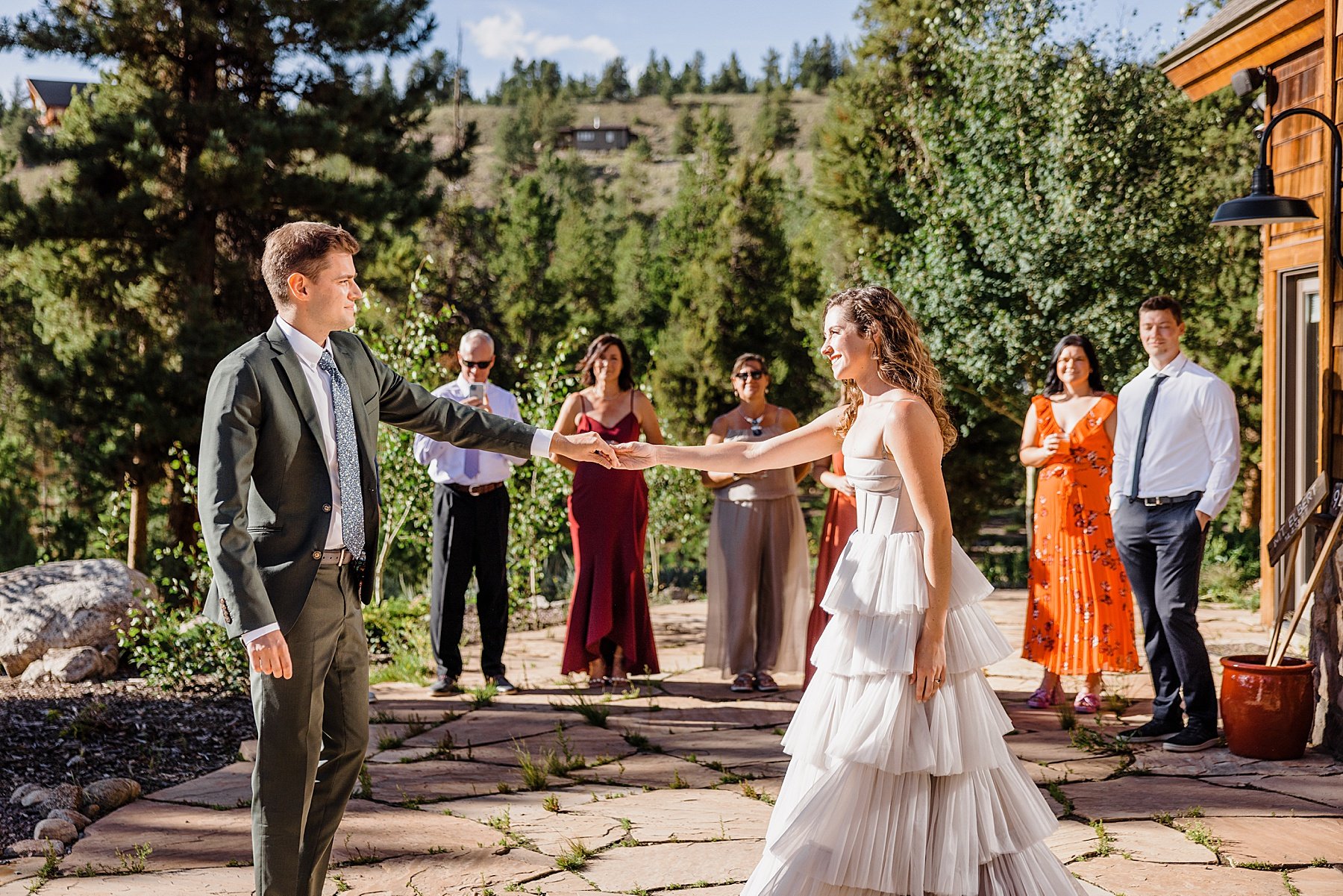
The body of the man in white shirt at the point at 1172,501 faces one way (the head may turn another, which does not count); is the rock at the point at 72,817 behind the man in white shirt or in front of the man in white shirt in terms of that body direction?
in front

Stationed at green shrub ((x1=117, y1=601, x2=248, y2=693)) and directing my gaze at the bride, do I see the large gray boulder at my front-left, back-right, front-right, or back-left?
back-right

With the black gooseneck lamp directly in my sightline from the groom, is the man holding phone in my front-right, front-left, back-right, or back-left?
front-left

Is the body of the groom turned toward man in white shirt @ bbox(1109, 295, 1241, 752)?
no

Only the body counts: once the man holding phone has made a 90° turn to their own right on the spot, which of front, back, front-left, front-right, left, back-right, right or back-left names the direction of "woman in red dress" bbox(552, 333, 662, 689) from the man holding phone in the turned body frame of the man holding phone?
back

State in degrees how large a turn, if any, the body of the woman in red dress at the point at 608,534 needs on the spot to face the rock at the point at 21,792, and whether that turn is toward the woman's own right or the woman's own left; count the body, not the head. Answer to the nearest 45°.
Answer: approximately 45° to the woman's own right

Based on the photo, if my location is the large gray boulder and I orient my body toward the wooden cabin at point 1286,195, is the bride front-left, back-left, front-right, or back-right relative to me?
front-right

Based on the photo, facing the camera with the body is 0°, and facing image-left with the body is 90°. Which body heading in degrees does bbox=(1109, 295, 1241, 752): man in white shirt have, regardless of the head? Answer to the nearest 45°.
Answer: approximately 45°

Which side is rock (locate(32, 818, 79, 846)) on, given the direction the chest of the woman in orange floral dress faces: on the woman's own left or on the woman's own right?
on the woman's own right

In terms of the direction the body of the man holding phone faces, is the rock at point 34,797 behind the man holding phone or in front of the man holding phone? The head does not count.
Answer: in front

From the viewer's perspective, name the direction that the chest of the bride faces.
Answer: to the viewer's left

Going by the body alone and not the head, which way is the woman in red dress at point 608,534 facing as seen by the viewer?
toward the camera

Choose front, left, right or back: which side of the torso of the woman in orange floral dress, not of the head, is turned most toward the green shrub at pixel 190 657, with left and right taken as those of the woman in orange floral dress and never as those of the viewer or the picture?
right

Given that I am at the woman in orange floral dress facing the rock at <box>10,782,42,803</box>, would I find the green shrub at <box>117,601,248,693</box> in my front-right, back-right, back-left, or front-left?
front-right

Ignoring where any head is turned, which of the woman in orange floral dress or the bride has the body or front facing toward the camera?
the woman in orange floral dress

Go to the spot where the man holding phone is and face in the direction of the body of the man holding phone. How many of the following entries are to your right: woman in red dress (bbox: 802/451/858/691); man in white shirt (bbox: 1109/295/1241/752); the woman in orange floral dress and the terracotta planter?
0

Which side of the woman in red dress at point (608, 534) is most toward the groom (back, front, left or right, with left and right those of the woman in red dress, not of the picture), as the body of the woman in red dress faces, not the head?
front

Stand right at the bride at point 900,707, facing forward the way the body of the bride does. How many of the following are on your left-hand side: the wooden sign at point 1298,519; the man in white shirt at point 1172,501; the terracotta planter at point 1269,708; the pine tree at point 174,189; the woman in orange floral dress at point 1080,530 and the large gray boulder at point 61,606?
0
